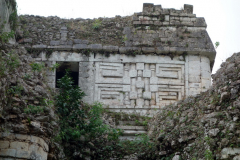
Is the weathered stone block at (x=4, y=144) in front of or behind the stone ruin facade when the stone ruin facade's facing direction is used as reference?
in front

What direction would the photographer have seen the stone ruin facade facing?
facing the viewer

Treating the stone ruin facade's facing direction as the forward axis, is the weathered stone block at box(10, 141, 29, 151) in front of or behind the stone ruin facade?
in front
